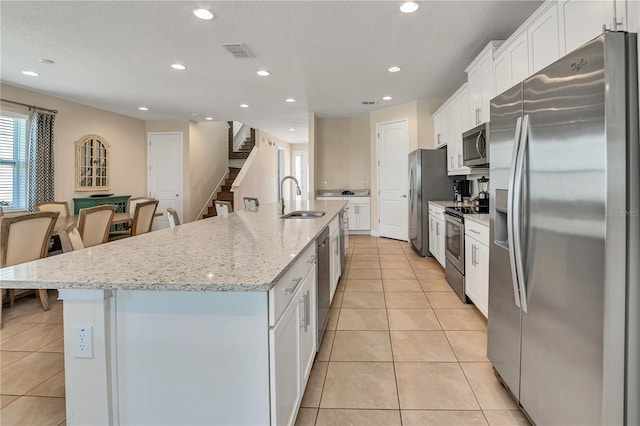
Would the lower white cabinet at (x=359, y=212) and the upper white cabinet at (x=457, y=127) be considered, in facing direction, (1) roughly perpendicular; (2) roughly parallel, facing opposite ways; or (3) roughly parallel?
roughly perpendicular

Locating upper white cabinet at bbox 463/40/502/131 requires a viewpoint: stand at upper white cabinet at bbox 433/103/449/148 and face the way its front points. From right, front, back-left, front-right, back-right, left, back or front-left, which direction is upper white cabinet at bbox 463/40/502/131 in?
left

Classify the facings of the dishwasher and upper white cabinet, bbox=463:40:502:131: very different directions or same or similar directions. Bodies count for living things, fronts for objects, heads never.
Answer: very different directions

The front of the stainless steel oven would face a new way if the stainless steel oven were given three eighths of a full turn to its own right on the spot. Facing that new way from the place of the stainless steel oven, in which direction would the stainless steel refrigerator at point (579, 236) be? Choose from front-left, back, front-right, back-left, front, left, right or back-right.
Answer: back-right

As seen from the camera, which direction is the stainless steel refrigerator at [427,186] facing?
to the viewer's left

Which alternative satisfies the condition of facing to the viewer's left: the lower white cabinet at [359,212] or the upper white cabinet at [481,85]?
the upper white cabinet

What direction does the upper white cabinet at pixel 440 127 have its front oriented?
to the viewer's left

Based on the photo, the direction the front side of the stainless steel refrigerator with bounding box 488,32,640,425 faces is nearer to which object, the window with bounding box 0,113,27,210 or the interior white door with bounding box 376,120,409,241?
the window

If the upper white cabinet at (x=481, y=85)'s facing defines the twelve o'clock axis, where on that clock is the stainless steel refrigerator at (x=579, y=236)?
The stainless steel refrigerator is roughly at 9 o'clock from the upper white cabinet.

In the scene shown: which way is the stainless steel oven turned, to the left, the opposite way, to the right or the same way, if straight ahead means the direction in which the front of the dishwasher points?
the opposite way

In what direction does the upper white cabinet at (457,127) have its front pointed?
to the viewer's left
